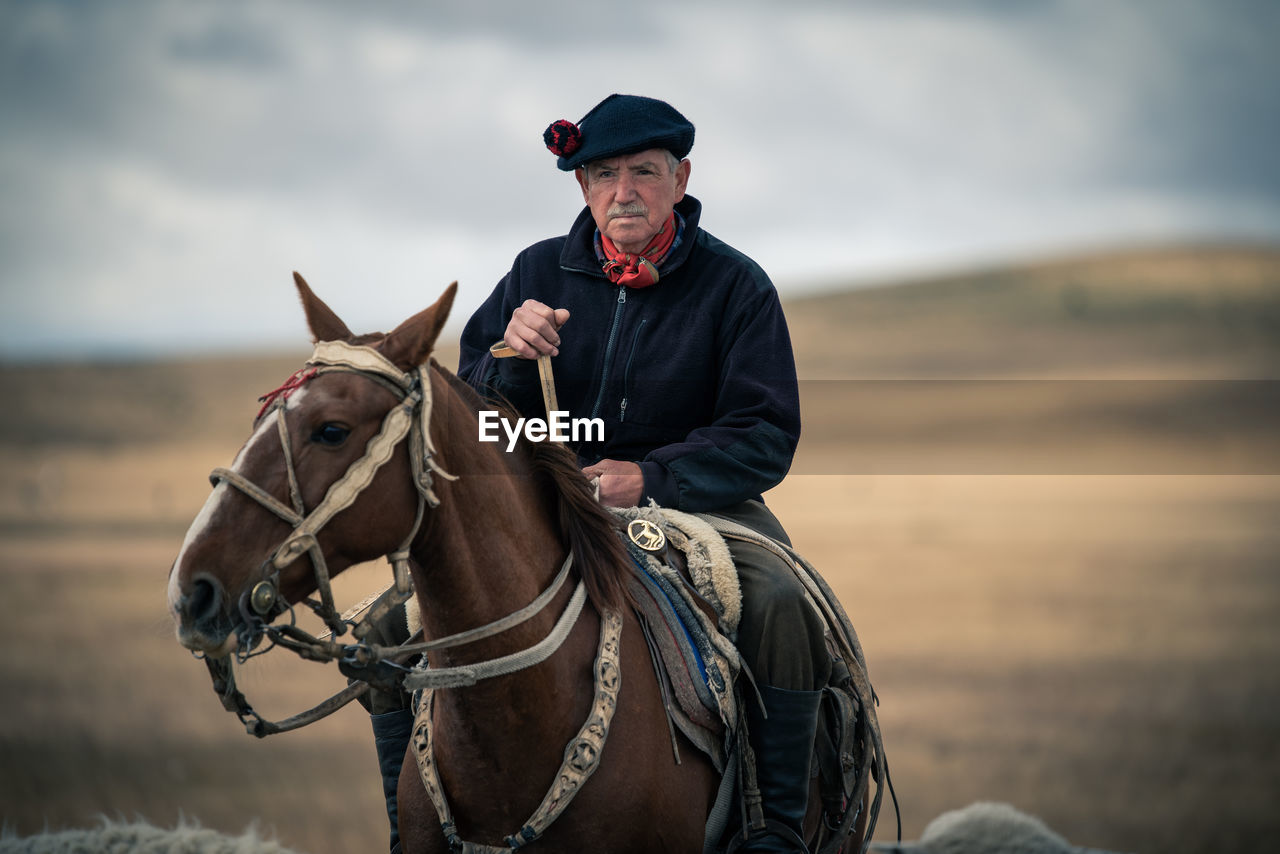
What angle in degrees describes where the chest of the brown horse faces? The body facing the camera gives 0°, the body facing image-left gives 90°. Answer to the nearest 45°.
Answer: approximately 45°

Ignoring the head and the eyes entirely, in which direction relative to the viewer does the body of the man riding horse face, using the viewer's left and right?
facing the viewer and to the left of the viewer

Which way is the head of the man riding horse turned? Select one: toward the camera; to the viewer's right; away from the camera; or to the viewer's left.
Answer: toward the camera
